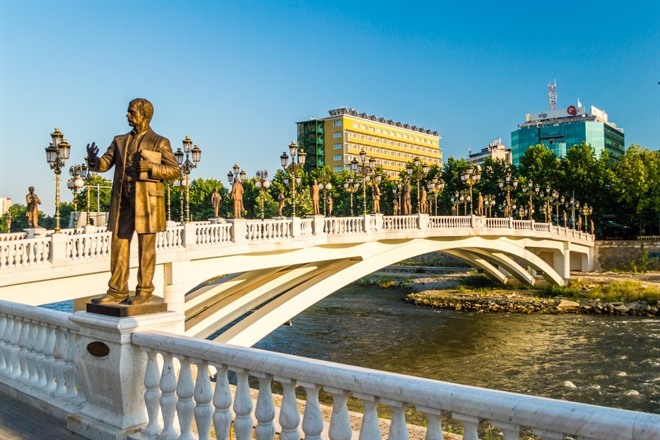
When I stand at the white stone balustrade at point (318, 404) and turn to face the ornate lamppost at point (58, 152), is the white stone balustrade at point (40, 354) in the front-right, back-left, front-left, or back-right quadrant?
front-left

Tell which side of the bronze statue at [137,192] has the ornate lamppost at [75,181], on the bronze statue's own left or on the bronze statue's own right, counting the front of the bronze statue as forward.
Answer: on the bronze statue's own right

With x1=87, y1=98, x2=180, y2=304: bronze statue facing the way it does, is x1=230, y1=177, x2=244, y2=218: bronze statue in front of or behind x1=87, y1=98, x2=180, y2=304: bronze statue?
behind

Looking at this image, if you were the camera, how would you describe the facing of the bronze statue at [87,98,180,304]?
facing the viewer and to the left of the viewer

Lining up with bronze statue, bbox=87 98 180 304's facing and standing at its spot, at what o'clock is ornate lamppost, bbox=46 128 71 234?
The ornate lamppost is roughly at 4 o'clock from the bronze statue.

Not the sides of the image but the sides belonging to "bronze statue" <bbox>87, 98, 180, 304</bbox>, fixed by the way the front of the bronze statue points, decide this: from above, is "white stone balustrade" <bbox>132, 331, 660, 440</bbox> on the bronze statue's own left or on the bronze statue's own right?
on the bronze statue's own left

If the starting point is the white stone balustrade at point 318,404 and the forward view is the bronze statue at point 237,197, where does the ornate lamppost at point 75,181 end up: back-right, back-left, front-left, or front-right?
front-left

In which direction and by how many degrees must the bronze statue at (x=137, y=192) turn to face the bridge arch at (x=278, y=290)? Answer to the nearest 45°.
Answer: approximately 135° to its right
